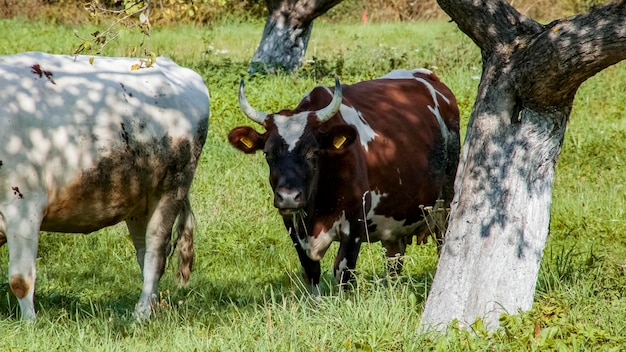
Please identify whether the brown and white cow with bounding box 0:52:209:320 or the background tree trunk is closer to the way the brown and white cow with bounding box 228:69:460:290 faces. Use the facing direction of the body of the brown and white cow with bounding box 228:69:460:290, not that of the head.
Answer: the brown and white cow

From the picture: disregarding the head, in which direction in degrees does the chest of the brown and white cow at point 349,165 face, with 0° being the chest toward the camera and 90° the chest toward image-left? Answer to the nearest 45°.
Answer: approximately 45°

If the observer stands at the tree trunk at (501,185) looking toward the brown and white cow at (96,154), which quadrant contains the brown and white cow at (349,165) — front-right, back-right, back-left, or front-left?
front-right

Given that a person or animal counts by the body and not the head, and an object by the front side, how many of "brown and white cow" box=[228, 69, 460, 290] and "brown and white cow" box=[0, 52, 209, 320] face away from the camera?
0

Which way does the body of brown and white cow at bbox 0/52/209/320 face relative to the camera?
to the viewer's left

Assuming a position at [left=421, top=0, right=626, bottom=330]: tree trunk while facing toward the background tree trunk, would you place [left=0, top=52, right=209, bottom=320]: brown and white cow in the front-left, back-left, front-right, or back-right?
front-left

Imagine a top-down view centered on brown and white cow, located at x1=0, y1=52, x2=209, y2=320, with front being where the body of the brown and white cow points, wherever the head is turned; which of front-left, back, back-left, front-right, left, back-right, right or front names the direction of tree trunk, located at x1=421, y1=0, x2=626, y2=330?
back-left

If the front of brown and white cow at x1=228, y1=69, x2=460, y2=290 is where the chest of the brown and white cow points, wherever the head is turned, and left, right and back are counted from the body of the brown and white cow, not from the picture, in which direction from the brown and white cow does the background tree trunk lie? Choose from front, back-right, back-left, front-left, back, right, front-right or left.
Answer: back-right

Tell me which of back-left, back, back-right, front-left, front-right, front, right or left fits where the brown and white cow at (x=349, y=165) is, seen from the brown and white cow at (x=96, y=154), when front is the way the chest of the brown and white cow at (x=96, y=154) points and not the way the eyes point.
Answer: back

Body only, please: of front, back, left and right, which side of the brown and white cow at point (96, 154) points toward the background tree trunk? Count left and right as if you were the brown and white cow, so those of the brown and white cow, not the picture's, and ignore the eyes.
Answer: right

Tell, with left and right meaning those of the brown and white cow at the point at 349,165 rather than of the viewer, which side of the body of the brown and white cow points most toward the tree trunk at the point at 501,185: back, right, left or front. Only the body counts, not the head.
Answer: left
